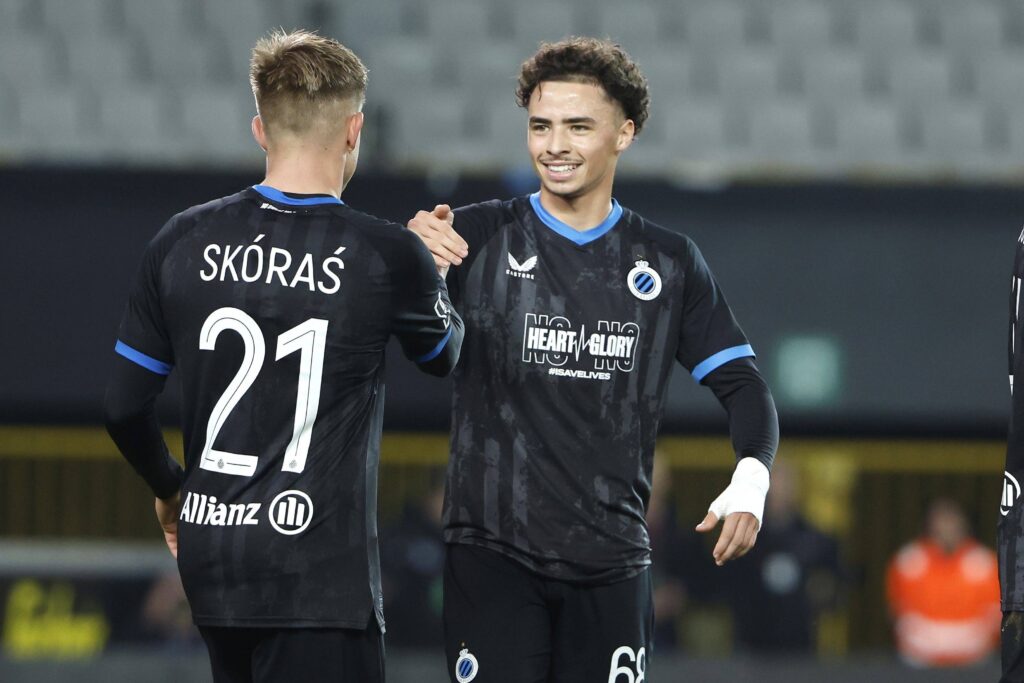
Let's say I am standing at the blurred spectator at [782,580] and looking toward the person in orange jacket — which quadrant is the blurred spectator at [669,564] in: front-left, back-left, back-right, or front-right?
back-left

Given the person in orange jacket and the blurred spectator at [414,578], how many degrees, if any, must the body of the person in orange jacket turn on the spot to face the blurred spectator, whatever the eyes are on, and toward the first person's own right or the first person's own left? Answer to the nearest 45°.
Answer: approximately 45° to the first person's own right

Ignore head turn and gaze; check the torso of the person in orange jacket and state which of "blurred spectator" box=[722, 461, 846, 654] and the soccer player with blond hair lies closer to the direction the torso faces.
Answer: the soccer player with blond hair

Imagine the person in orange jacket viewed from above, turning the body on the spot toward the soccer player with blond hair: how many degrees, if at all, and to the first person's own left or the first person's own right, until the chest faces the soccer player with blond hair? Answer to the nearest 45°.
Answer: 0° — they already face them

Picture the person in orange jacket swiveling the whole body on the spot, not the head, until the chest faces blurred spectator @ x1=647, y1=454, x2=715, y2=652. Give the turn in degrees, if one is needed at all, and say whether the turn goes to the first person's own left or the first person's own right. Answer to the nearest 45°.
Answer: approximately 45° to the first person's own right

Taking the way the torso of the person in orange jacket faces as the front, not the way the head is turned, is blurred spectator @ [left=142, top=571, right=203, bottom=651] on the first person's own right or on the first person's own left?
on the first person's own right

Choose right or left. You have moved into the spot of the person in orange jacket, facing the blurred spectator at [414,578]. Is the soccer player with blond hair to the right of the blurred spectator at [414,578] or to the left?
left

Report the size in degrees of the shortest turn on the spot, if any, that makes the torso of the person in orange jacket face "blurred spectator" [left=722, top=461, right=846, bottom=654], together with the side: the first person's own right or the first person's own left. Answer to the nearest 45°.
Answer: approximately 45° to the first person's own right

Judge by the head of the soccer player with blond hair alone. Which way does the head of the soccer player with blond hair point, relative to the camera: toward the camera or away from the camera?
away from the camera

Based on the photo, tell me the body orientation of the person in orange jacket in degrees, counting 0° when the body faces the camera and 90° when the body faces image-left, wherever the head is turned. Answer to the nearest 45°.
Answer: approximately 0°
